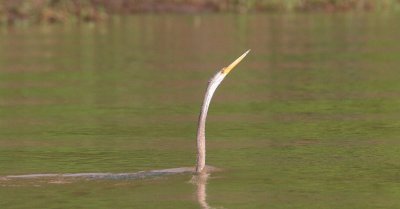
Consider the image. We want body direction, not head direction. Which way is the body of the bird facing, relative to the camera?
to the viewer's right
